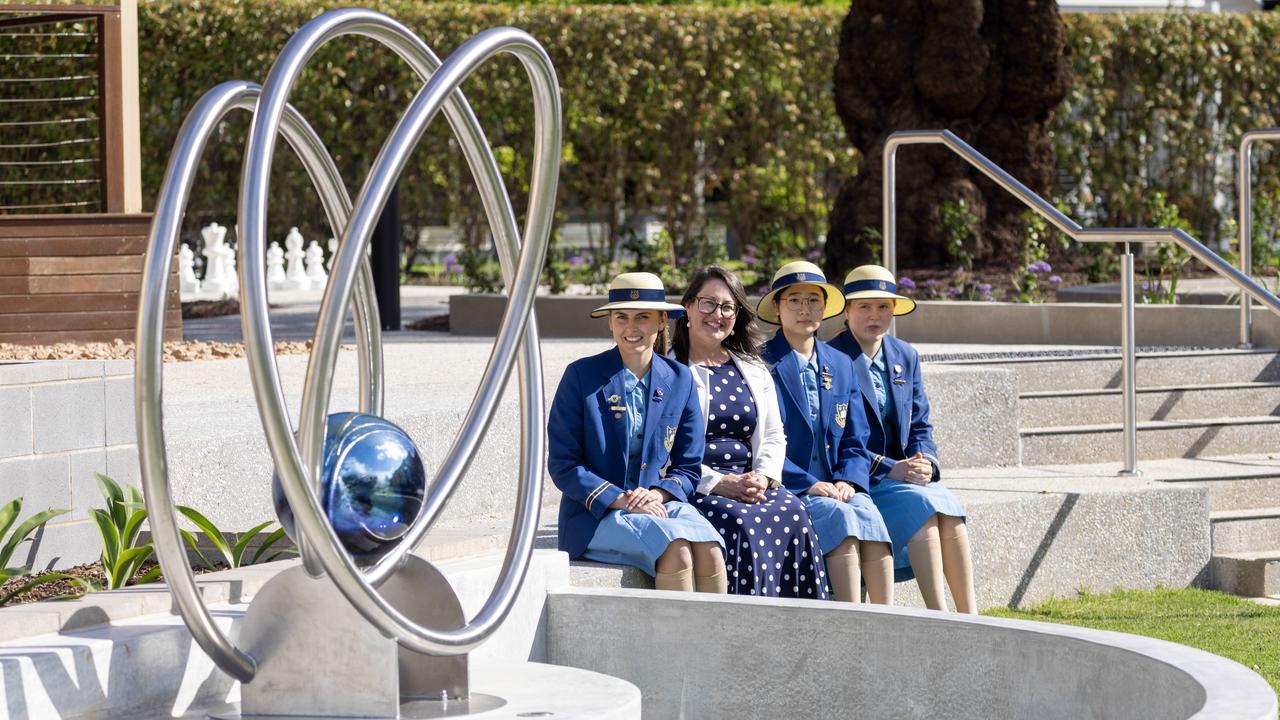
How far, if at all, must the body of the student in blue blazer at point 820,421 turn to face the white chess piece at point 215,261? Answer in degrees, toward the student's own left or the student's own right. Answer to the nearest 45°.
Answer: approximately 135° to the student's own right

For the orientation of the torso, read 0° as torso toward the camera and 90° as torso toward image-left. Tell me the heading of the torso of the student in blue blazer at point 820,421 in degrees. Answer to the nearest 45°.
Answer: approximately 0°

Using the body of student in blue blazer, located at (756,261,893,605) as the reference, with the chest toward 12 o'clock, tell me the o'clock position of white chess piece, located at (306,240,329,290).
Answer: The white chess piece is roughly at 5 o'clock from the student in blue blazer.

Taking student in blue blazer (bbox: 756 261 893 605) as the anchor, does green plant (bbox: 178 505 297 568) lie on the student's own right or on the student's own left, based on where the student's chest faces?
on the student's own right

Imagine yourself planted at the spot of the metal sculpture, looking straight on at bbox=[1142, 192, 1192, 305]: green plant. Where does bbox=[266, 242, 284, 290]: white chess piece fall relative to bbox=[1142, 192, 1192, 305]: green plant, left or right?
left

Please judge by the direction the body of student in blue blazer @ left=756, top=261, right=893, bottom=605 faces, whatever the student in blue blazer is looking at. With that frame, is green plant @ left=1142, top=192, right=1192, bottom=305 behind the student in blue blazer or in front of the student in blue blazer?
behind

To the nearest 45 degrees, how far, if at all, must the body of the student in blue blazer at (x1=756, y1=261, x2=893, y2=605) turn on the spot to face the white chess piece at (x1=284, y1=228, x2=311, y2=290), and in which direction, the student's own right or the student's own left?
approximately 135° to the student's own right

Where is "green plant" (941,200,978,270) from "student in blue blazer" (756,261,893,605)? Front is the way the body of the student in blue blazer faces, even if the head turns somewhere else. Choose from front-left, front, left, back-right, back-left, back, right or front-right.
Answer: back

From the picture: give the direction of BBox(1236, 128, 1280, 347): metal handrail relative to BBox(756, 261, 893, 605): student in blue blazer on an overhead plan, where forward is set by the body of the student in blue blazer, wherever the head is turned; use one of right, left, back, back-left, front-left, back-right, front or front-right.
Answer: back-left
